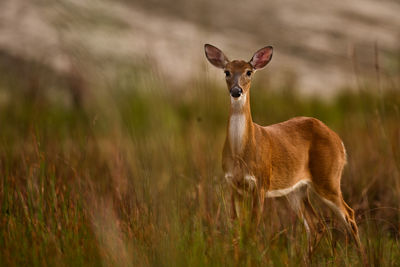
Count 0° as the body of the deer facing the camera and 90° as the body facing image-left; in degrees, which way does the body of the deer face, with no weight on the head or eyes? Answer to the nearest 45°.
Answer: approximately 45°
